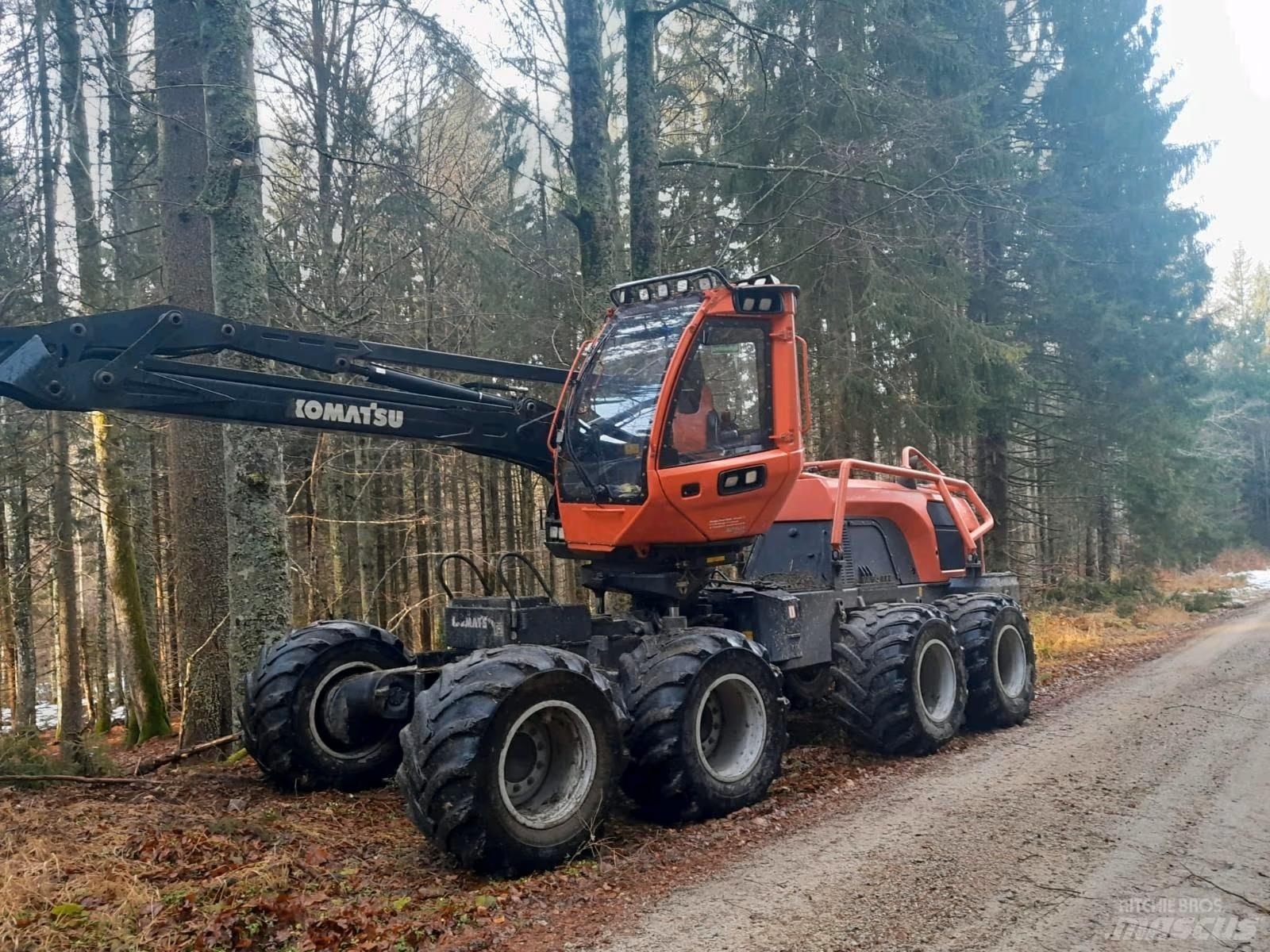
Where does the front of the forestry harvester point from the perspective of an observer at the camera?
facing the viewer and to the left of the viewer

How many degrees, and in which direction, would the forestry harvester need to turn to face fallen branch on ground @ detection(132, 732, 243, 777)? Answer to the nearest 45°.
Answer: approximately 90° to its right

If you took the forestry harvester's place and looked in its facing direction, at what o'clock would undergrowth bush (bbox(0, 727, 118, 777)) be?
The undergrowth bush is roughly at 2 o'clock from the forestry harvester.

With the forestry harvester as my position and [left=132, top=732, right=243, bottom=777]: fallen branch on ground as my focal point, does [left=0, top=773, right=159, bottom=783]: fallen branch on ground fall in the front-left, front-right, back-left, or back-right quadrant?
front-left
